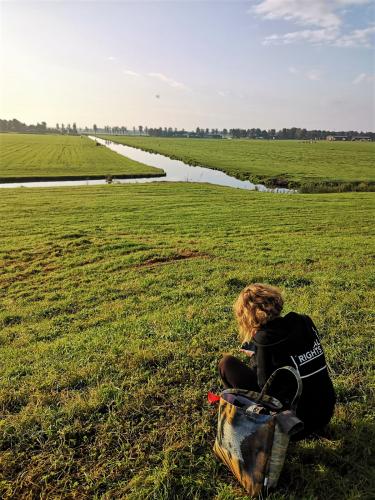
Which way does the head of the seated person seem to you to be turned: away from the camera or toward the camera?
away from the camera

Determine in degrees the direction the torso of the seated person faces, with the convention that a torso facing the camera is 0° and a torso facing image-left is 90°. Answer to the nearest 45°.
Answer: approximately 135°
